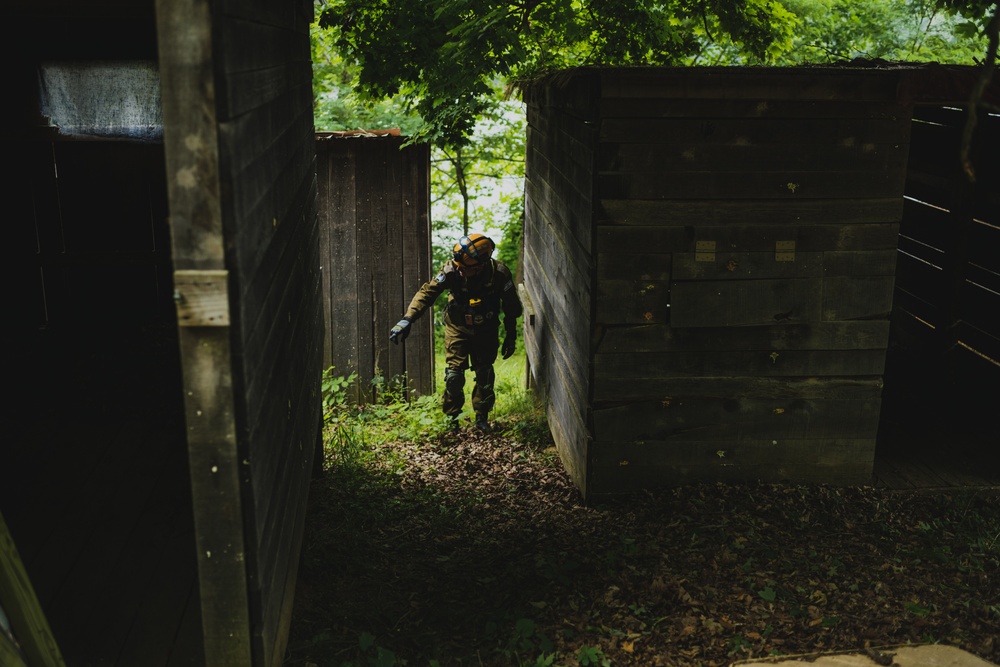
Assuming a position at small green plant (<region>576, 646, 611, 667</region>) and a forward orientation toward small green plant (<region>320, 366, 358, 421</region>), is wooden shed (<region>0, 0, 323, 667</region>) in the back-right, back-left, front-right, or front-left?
front-left

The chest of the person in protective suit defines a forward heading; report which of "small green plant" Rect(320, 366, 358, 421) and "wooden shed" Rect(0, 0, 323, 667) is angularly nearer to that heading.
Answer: the wooden shed

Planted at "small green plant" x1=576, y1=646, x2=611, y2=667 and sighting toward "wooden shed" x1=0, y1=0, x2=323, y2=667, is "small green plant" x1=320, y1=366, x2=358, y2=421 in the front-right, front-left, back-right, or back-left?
front-right

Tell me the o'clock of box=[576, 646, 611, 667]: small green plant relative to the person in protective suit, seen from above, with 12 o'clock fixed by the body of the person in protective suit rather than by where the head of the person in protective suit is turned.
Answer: The small green plant is roughly at 12 o'clock from the person in protective suit.

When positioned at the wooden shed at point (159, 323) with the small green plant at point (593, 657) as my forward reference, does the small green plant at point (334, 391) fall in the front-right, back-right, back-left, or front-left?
back-left

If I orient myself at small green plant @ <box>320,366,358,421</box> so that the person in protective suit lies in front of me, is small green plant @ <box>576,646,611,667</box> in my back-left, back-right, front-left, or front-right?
front-right

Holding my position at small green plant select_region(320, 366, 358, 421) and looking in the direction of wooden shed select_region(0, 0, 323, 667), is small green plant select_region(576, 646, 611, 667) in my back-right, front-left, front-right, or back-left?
front-left

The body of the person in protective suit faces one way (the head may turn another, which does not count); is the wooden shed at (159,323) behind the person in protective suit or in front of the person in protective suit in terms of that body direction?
in front

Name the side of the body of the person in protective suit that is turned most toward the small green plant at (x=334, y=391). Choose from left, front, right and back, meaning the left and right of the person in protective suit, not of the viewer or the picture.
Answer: right

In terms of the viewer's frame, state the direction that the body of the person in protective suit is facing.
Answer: toward the camera
